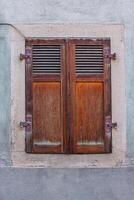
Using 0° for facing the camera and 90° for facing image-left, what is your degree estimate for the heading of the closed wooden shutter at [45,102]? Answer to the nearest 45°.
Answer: approximately 0°

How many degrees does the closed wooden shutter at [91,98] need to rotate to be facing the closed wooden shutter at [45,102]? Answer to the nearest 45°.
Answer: approximately 90° to its right

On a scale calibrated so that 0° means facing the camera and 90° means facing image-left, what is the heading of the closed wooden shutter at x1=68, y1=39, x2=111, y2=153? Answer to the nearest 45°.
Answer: approximately 0°

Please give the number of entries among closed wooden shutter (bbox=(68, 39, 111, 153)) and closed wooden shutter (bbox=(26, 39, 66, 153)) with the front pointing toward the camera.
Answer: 2

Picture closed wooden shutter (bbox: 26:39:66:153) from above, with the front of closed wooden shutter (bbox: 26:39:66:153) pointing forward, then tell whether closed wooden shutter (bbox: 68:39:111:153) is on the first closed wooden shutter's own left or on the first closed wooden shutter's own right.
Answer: on the first closed wooden shutter's own left
